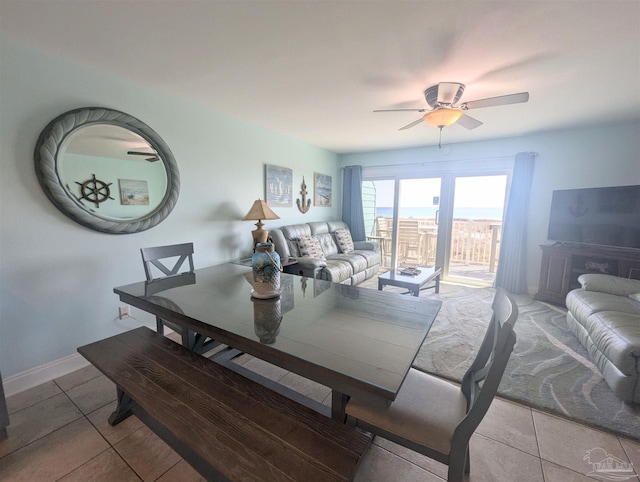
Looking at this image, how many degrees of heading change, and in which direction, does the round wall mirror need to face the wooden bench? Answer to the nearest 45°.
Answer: approximately 45° to its right

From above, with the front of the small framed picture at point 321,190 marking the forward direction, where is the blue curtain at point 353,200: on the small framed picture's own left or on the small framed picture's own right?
on the small framed picture's own left

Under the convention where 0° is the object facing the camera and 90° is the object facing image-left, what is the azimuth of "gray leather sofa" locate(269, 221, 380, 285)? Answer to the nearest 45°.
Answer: approximately 315°

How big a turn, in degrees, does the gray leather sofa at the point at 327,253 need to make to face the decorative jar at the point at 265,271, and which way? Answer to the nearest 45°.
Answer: approximately 45° to its right

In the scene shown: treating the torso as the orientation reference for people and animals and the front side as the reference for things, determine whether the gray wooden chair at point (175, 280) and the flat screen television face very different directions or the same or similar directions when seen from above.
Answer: very different directions
